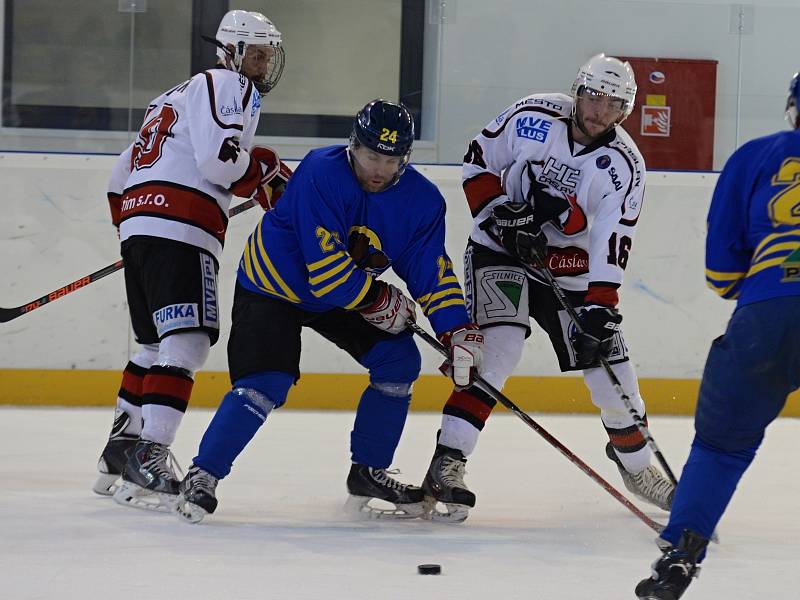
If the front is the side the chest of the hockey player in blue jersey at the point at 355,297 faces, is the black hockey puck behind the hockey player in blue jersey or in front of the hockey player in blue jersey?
in front

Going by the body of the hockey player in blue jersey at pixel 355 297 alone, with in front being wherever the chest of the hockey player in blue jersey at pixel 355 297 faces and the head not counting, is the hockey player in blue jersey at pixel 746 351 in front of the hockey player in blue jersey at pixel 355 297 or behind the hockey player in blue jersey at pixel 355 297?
in front
